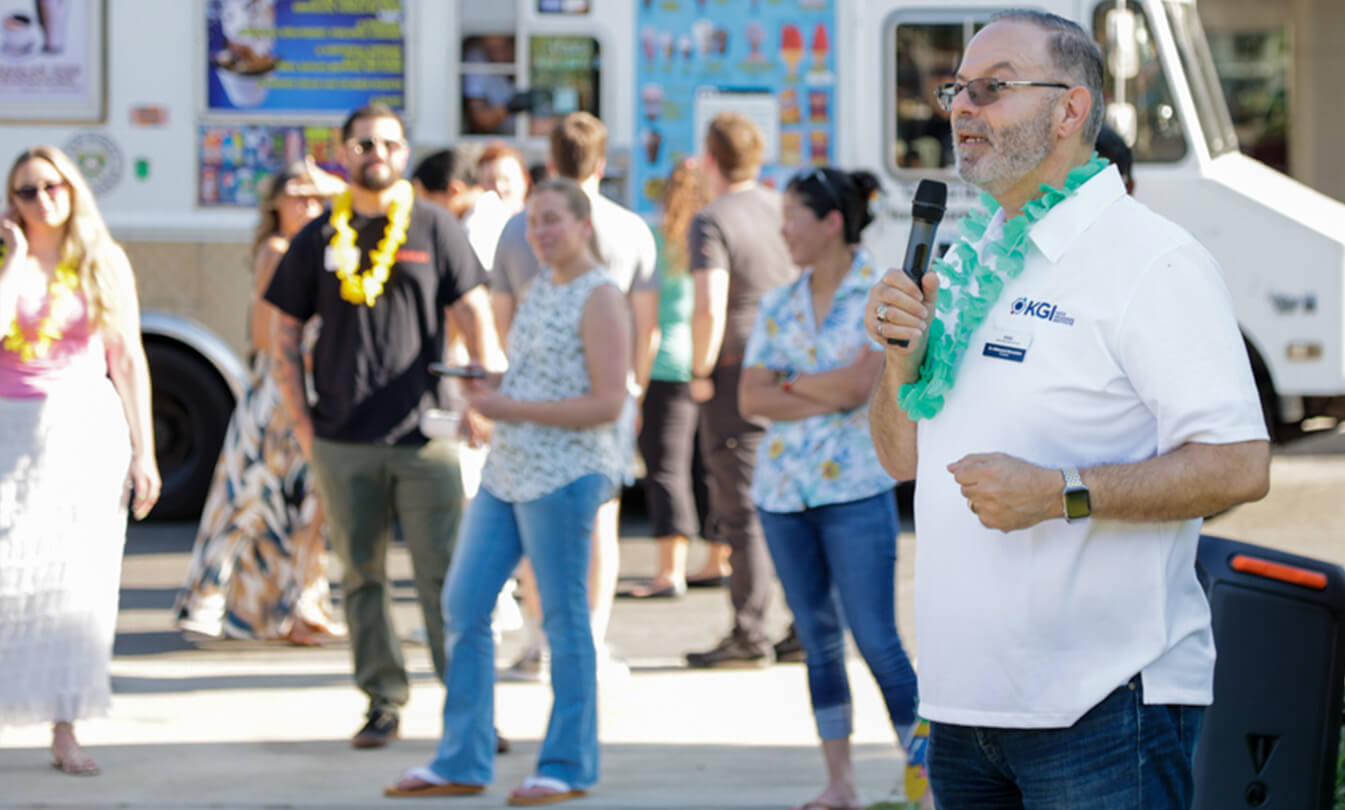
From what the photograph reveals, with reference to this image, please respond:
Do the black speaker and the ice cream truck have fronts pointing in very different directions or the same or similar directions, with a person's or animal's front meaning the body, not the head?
very different directions

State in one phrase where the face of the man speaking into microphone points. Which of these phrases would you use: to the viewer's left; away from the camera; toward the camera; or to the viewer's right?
to the viewer's left

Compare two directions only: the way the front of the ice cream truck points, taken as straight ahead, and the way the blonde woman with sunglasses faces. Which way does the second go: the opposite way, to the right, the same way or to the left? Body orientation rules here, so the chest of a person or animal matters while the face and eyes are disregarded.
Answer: to the right

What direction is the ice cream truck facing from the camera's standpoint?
to the viewer's right
